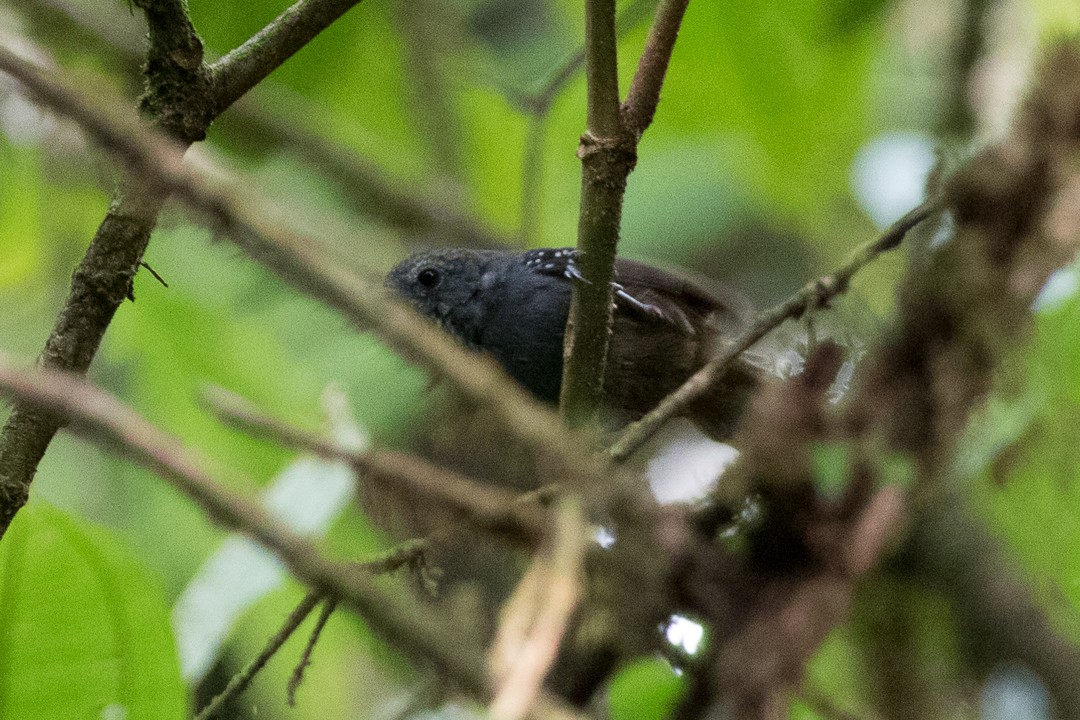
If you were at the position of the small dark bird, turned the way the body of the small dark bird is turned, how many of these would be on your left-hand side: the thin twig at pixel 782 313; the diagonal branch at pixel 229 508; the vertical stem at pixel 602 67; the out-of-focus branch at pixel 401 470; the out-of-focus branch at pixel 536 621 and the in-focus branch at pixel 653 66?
6

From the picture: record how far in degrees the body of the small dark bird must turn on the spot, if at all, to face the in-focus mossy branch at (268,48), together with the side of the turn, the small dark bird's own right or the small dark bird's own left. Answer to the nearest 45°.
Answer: approximately 45° to the small dark bird's own left

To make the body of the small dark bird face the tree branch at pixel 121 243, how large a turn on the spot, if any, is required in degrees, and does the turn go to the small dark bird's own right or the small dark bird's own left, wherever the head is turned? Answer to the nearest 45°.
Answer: approximately 45° to the small dark bird's own left

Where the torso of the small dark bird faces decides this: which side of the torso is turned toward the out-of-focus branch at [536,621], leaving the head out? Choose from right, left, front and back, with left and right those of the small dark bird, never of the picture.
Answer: left

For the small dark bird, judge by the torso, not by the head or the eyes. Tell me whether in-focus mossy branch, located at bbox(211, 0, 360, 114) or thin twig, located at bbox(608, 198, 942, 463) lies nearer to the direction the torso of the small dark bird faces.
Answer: the in-focus mossy branch

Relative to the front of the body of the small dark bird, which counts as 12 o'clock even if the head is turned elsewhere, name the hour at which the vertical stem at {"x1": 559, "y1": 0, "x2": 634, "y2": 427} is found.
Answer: The vertical stem is roughly at 9 o'clock from the small dark bird.

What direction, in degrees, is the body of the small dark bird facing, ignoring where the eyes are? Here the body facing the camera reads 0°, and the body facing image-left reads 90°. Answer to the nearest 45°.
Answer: approximately 90°

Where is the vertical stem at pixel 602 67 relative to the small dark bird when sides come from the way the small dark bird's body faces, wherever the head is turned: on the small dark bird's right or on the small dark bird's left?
on the small dark bird's left

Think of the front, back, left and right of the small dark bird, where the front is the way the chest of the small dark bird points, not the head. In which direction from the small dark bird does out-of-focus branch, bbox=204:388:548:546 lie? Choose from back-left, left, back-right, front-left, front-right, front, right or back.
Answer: left

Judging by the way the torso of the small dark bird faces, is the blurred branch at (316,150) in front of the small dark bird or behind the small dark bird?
in front

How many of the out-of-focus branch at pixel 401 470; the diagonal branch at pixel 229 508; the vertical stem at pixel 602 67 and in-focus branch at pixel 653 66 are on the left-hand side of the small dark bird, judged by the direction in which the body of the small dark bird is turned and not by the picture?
4

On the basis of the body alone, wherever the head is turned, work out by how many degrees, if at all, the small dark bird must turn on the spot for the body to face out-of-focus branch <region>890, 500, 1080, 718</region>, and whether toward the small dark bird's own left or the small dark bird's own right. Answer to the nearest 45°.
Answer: approximately 180°
